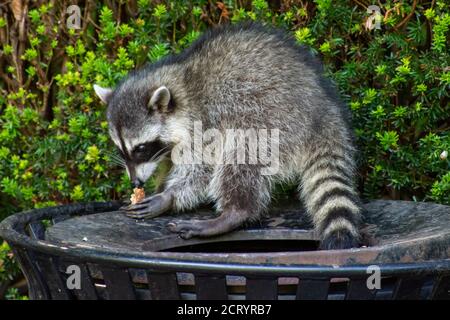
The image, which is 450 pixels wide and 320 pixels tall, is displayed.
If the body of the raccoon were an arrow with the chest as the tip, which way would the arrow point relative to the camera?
to the viewer's left
